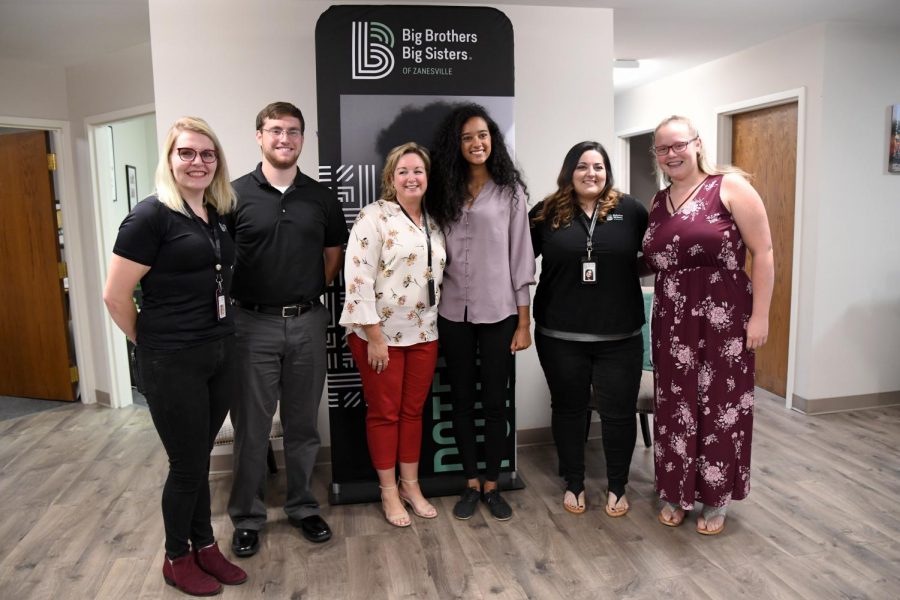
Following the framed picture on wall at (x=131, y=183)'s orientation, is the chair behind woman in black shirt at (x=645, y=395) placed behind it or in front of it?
in front

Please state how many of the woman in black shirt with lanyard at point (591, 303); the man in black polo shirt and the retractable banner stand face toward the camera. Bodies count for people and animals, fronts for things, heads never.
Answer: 3

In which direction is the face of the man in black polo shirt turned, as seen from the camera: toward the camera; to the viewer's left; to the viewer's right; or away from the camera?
toward the camera

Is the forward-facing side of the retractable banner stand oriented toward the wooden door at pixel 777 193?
no

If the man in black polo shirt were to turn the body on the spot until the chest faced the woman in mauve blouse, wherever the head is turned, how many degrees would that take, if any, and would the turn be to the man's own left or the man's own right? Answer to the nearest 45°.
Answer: approximately 90° to the man's own left

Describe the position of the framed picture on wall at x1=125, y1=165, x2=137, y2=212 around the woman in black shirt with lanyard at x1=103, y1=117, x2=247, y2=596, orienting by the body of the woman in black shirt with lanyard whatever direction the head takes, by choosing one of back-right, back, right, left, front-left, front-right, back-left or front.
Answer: back-left

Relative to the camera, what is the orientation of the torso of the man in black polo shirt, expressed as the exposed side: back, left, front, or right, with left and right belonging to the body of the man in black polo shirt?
front

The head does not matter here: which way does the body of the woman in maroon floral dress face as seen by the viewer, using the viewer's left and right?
facing the viewer and to the left of the viewer

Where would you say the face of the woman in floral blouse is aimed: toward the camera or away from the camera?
toward the camera

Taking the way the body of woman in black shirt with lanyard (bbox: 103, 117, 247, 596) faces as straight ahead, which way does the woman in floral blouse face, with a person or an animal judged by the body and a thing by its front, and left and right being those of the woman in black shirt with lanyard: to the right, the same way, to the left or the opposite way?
the same way

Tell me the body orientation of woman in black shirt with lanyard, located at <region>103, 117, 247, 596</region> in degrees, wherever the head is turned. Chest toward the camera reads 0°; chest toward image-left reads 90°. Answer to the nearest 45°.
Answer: approximately 315°

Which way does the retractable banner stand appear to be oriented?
toward the camera

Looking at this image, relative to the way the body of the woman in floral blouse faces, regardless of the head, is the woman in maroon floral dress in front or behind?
in front

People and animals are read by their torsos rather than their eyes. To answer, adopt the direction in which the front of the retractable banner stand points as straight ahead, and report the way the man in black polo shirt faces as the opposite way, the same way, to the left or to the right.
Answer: the same way

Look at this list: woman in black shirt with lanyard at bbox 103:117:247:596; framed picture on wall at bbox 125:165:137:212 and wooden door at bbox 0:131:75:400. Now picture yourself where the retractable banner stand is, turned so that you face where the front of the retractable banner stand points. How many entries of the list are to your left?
0

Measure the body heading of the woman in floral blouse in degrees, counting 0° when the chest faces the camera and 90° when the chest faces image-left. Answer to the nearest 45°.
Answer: approximately 315°

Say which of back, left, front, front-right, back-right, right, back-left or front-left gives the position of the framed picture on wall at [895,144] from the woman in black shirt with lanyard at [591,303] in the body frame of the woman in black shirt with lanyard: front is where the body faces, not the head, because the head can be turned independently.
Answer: back-left

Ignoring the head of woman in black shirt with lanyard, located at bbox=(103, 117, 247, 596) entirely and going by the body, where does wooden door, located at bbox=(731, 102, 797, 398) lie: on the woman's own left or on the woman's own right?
on the woman's own left

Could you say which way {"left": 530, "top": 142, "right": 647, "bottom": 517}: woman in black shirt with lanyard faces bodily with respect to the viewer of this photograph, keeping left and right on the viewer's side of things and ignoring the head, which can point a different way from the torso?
facing the viewer
